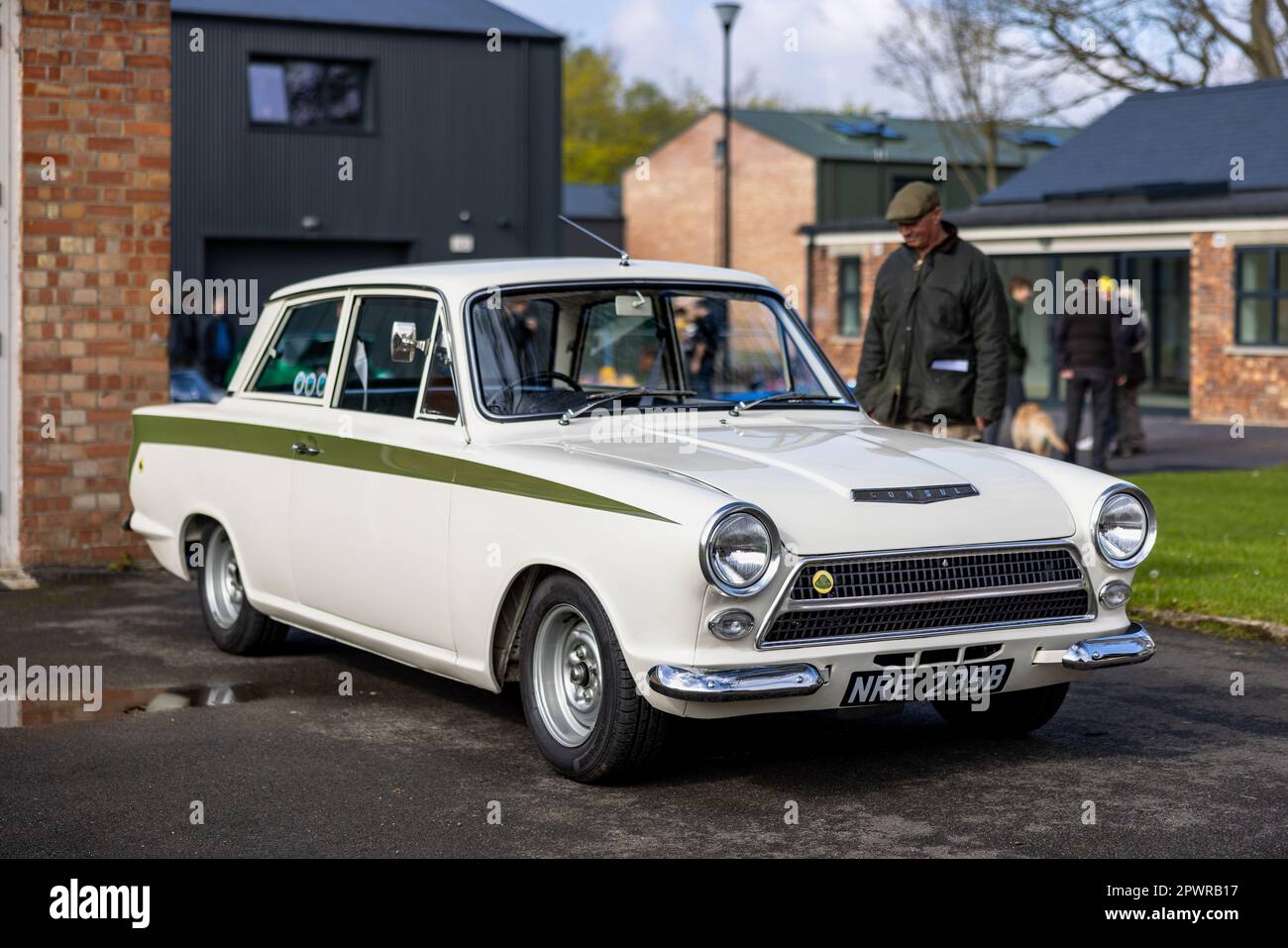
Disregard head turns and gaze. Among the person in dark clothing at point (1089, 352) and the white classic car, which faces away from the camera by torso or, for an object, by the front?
the person in dark clothing

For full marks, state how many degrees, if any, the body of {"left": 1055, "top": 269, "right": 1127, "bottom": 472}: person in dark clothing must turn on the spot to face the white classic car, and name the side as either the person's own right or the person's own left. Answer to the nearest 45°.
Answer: approximately 180°

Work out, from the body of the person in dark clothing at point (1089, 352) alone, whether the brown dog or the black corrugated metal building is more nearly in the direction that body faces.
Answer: the black corrugated metal building

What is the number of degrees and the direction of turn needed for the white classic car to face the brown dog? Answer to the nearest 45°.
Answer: approximately 135° to its left

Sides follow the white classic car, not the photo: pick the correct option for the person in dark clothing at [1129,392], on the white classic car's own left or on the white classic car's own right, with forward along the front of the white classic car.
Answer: on the white classic car's own left

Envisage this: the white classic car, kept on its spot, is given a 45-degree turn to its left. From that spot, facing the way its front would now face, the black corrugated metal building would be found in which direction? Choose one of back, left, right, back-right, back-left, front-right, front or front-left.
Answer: left

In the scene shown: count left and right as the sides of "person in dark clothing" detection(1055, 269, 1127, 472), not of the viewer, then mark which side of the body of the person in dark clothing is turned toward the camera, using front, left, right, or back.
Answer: back

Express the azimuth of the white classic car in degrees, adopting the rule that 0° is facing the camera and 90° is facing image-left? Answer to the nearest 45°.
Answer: approximately 315°

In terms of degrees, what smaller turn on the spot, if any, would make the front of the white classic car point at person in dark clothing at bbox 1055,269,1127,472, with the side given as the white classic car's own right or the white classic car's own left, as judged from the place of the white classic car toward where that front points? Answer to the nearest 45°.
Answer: approximately 135° to the white classic car's own left

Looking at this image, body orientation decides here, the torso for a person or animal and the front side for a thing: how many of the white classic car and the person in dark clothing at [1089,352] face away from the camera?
1

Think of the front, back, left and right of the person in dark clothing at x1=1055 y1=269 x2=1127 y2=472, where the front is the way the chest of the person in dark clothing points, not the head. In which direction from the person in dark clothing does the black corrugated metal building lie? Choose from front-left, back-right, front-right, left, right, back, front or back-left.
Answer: front-left

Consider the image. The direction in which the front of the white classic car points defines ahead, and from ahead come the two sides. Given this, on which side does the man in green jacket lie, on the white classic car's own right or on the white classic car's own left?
on the white classic car's own left
